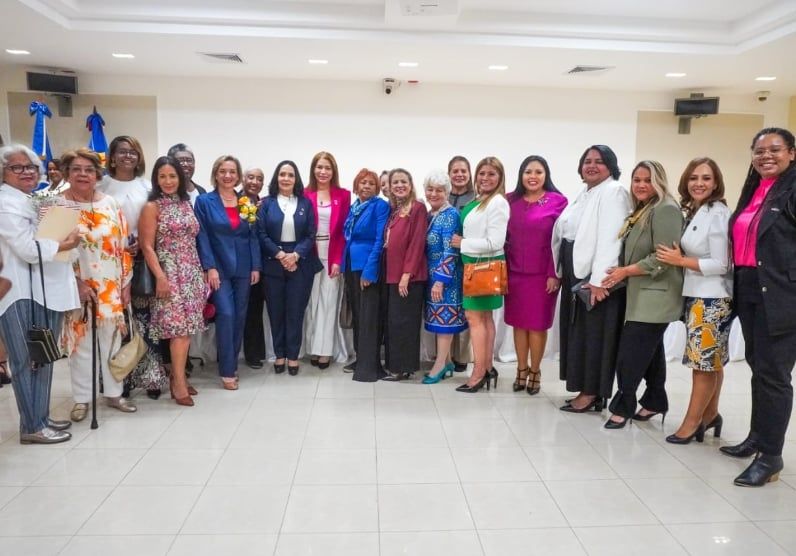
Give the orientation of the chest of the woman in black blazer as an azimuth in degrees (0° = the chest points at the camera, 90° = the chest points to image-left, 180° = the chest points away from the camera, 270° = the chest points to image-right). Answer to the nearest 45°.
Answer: approximately 45°

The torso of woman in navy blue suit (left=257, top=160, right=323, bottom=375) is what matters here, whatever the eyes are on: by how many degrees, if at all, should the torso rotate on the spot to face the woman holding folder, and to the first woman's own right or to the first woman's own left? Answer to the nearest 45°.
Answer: approximately 45° to the first woman's own right

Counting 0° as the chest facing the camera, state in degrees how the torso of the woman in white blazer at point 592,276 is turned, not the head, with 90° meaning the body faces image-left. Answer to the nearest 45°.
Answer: approximately 45°

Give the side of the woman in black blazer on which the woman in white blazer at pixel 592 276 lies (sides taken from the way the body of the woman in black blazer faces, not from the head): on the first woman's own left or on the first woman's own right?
on the first woman's own right

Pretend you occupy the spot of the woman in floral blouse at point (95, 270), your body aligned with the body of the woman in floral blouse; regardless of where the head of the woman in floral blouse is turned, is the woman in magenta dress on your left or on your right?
on your left
